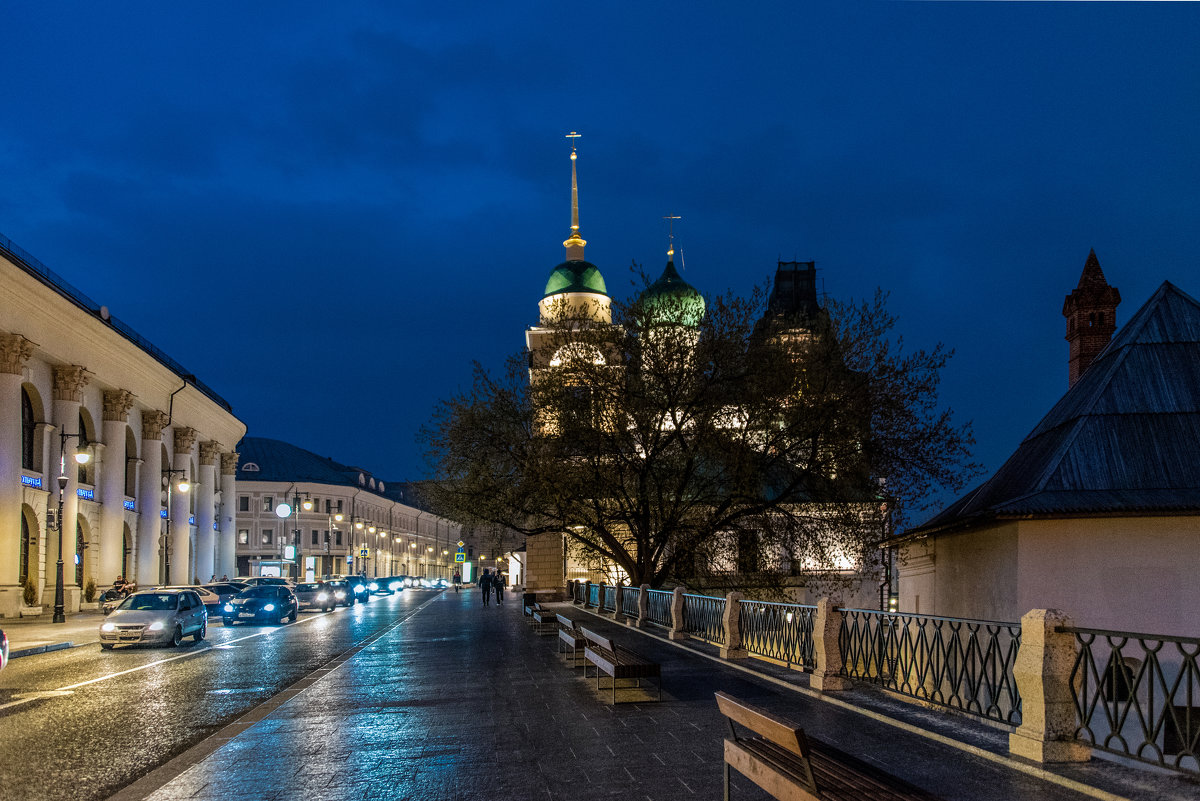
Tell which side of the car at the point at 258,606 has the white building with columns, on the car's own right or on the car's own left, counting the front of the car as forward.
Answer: on the car's own right

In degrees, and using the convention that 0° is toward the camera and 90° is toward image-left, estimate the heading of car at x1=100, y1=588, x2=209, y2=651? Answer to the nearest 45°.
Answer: approximately 45°

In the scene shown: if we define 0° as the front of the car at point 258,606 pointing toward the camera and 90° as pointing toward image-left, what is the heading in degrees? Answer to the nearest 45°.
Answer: approximately 45°

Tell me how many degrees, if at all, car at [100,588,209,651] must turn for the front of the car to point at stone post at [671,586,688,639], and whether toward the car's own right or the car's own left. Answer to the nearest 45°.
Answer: approximately 90° to the car's own left

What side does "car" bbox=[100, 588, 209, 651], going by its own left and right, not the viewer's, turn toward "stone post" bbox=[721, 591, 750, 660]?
left

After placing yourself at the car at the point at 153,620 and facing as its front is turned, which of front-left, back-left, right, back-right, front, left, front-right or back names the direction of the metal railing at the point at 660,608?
back-left

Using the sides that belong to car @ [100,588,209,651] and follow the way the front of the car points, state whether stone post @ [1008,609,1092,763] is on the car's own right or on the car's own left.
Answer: on the car's own left

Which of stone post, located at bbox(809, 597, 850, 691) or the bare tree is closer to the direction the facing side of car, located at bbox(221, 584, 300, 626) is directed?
the stone post

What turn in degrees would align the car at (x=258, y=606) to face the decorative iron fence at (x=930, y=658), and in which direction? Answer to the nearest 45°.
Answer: approximately 45° to its left

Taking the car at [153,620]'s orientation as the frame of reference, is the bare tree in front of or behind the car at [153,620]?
behind
